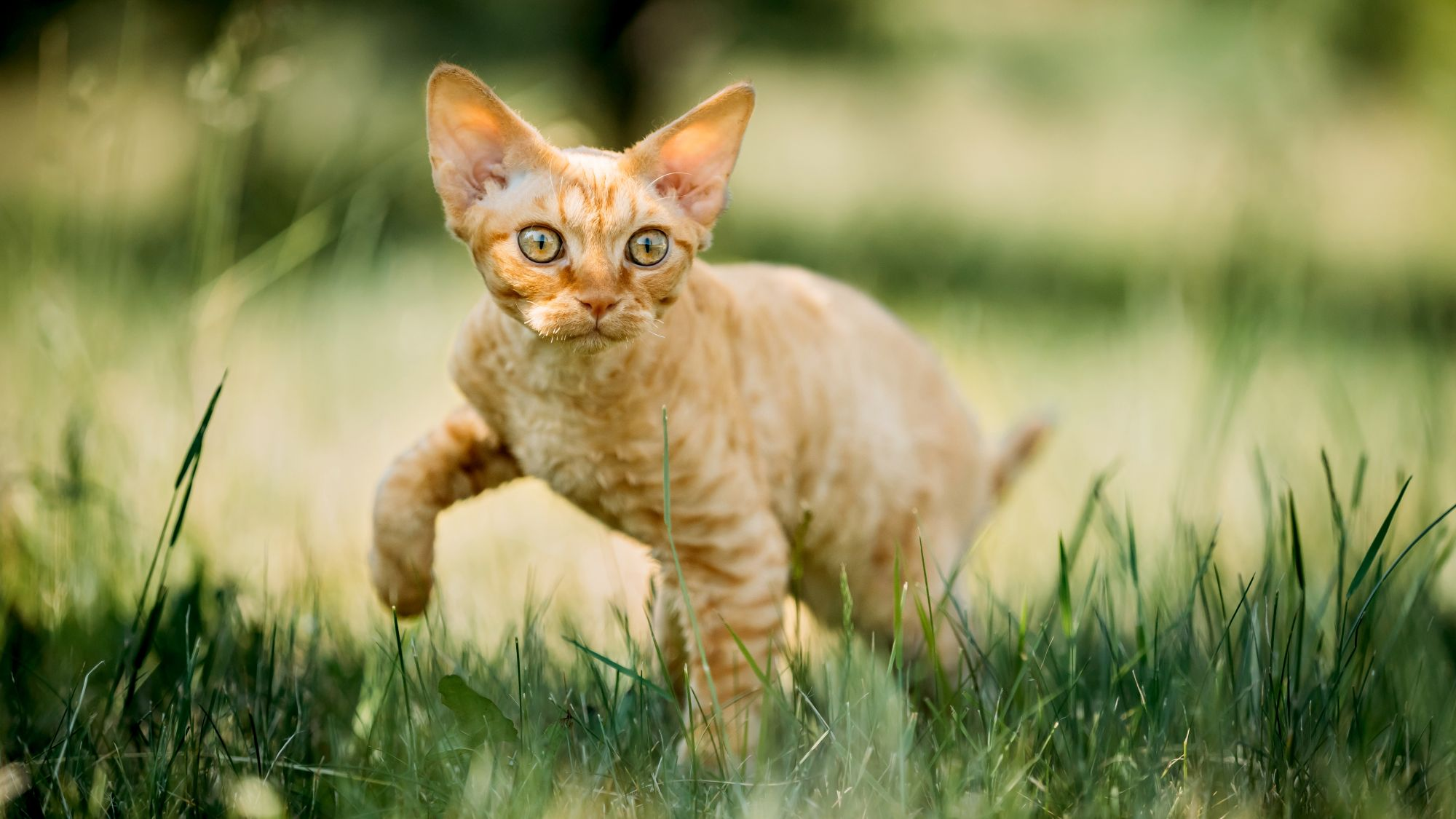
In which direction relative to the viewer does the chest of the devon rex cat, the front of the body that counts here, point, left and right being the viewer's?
facing the viewer and to the left of the viewer
